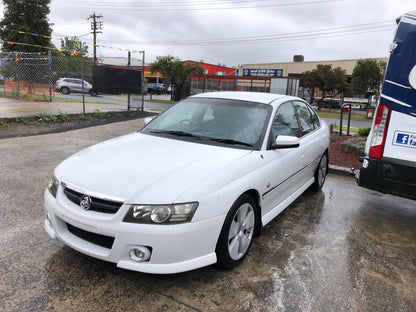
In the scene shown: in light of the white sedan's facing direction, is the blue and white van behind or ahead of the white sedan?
behind

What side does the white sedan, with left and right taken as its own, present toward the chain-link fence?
right

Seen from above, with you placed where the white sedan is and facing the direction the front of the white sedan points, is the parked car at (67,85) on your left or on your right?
on your right

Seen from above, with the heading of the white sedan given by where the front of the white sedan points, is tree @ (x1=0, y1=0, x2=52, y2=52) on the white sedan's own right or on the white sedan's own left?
on the white sedan's own right

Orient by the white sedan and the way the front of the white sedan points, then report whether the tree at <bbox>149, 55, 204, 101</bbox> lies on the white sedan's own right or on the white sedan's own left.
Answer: on the white sedan's own right

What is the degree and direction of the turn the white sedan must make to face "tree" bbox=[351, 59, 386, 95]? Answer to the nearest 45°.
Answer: approximately 180°

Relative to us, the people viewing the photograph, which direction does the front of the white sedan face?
facing the viewer and to the left of the viewer

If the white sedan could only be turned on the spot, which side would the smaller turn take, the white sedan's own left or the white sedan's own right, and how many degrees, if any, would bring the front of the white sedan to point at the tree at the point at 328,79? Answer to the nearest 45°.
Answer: approximately 180°
